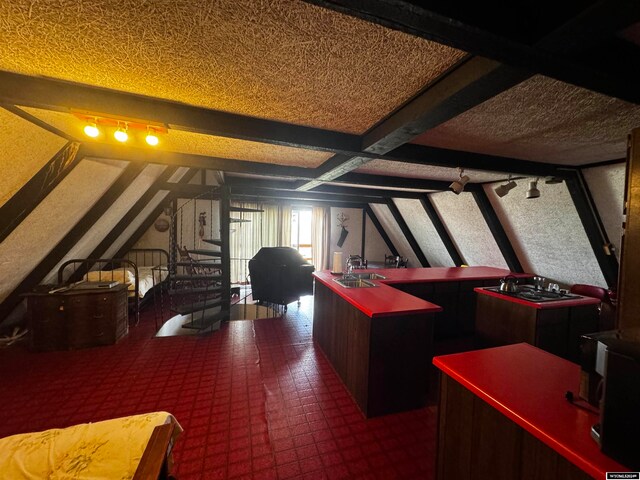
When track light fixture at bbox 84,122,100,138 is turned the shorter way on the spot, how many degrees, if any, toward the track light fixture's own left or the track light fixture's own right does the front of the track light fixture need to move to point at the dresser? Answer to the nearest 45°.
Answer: approximately 135° to the track light fixture's own right

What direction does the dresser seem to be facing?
toward the camera

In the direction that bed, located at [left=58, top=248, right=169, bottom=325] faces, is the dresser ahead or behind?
ahead

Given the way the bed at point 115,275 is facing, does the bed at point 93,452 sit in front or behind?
in front

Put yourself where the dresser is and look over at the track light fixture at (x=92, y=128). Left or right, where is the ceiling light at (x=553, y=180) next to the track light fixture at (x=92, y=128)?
left

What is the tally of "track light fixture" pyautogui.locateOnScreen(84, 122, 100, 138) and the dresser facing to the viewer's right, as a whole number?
0

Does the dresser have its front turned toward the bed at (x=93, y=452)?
yes

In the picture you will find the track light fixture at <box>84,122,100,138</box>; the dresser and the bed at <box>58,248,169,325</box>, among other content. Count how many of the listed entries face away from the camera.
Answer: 0

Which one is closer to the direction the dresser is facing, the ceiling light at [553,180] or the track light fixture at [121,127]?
the track light fixture

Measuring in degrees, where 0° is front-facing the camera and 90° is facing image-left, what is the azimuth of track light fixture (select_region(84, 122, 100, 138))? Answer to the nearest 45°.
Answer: approximately 45°
